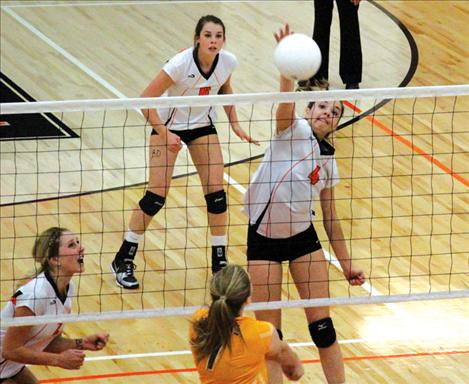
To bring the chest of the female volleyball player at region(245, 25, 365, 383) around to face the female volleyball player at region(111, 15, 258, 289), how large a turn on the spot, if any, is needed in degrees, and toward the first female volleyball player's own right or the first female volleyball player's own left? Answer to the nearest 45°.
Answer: approximately 180°

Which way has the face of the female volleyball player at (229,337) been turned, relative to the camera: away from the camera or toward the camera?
away from the camera

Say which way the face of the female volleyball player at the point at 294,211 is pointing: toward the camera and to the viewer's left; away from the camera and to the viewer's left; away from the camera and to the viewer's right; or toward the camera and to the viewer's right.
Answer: toward the camera and to the viewer's left

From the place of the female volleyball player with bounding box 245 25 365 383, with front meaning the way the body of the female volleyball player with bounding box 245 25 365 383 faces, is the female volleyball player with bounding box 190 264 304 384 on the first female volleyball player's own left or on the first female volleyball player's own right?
on the first female volleyball player's own right

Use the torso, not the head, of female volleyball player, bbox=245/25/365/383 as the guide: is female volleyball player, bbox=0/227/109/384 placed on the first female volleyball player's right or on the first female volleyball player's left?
on the first female volleyball player's right
